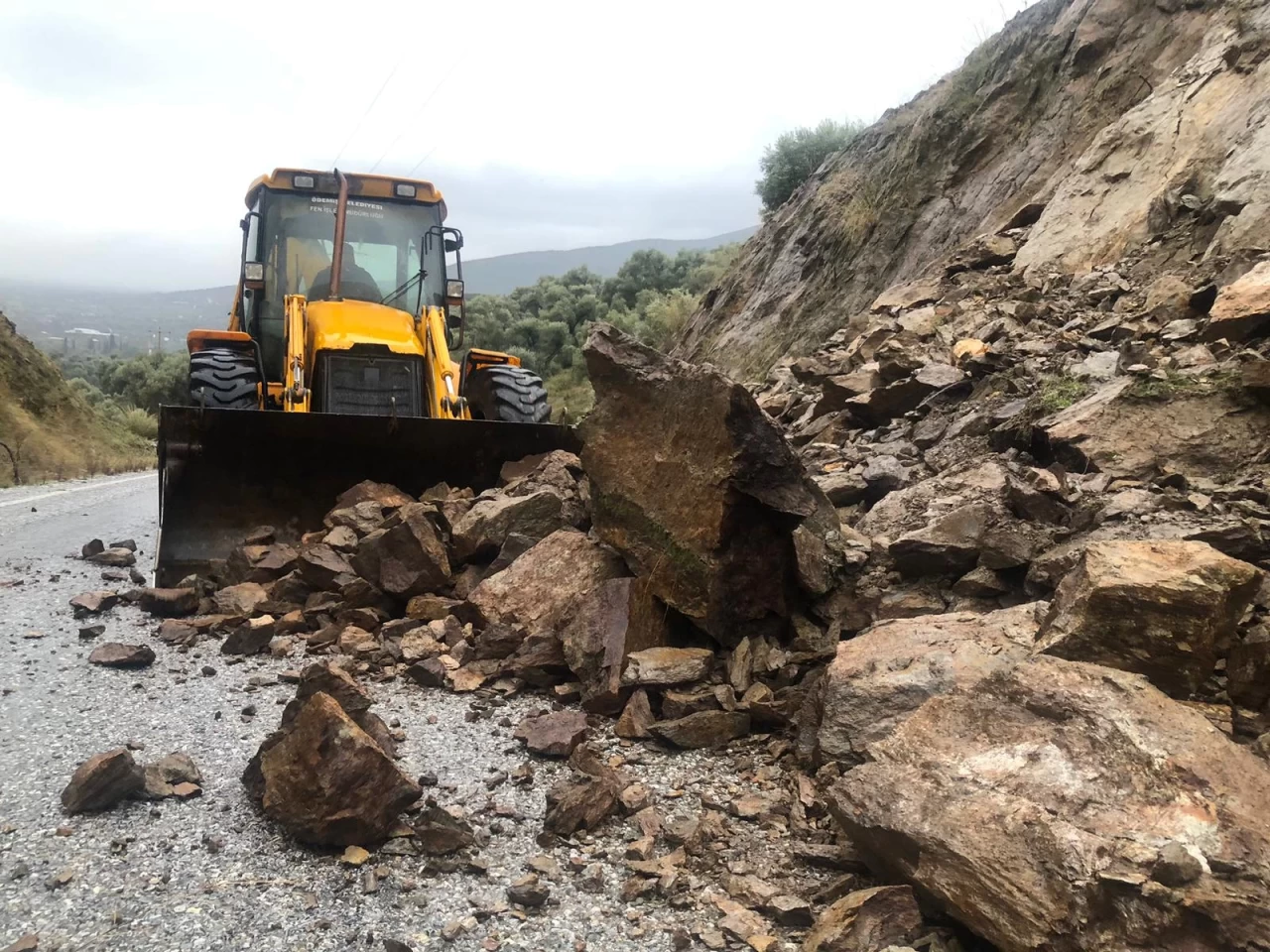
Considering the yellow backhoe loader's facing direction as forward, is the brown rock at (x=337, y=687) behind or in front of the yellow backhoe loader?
in front

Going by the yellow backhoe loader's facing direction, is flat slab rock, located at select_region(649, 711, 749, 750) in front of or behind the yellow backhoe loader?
in front

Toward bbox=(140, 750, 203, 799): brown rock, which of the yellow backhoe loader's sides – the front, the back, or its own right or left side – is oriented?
front

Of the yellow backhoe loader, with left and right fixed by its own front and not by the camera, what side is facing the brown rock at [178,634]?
front

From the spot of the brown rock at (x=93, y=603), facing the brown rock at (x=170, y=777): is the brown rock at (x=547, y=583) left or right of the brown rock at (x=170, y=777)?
left

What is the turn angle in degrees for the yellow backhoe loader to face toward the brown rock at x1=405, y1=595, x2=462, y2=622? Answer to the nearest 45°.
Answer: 0° — it already faces it

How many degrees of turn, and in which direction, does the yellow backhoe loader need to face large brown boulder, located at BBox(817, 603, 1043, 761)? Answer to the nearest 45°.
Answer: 0° — it already faces it

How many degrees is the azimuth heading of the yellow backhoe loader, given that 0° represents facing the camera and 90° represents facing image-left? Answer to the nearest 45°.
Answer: approximately 0°

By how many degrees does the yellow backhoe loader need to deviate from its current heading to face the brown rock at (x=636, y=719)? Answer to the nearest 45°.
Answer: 0° — it already faces it

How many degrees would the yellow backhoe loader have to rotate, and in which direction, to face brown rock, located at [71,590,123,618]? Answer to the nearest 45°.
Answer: approximately 45° to its right
